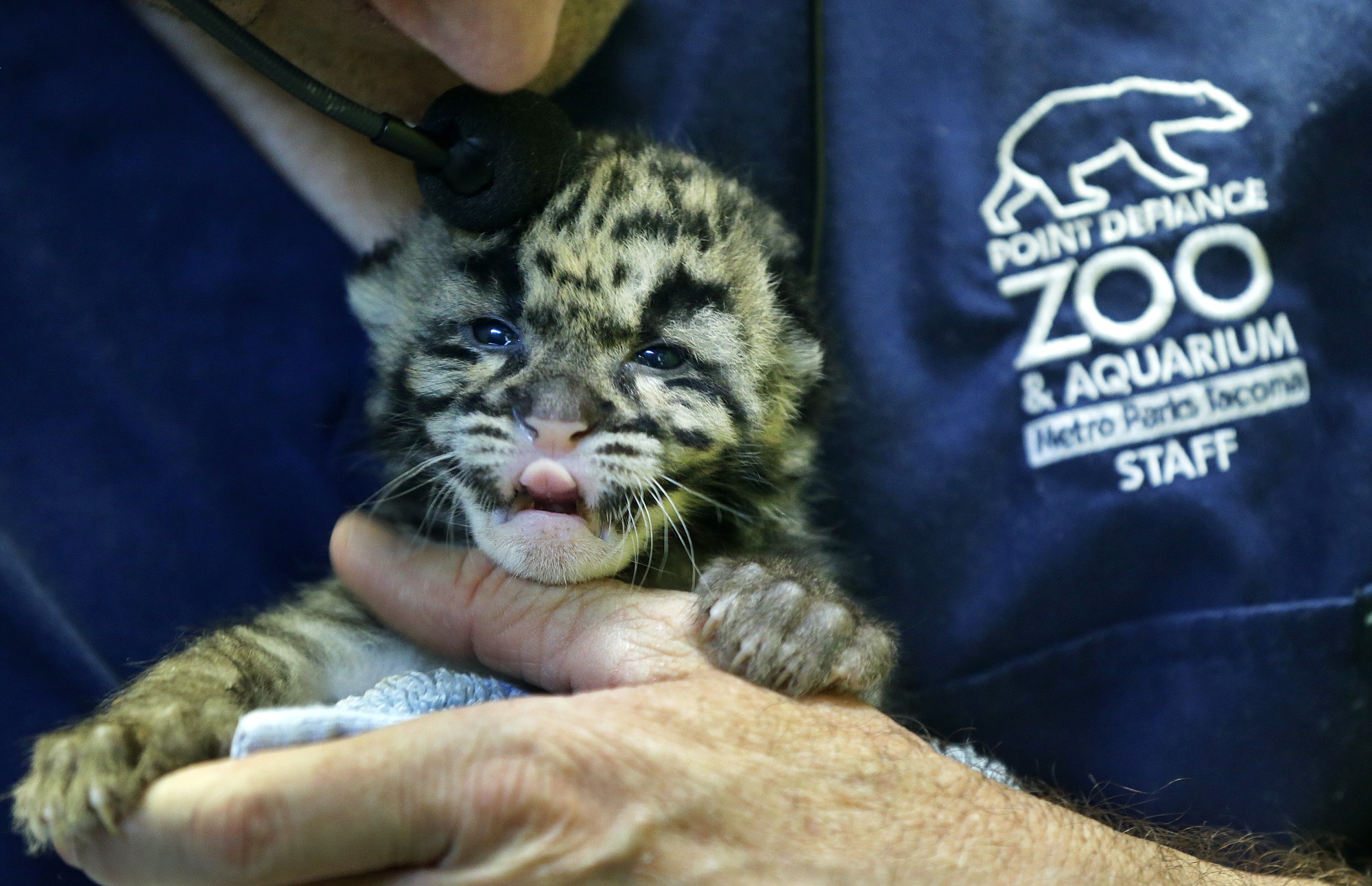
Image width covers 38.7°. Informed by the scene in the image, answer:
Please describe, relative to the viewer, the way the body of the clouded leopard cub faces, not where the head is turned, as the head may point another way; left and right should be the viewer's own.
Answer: facing the viewer
